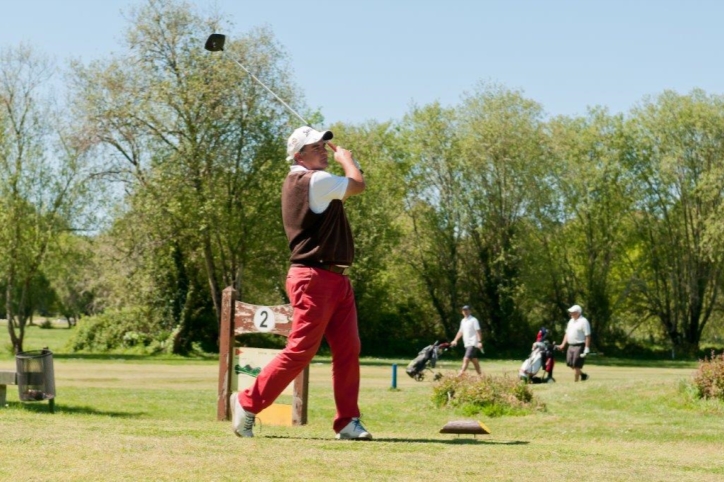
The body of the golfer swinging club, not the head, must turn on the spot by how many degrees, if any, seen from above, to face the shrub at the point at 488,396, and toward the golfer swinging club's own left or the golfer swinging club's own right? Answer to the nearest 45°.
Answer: approximately 90° to the golfer swinging club's own left

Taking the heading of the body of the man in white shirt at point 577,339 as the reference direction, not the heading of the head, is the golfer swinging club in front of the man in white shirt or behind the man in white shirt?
in front

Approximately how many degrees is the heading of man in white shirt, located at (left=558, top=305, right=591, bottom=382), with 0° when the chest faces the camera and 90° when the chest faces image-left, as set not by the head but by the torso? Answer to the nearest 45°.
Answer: approximately 45°

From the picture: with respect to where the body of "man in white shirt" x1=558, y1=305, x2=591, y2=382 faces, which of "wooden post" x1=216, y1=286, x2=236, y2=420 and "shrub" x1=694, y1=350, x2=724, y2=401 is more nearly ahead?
the wooden post

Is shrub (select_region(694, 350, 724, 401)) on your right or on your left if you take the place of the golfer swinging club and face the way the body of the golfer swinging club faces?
on your left

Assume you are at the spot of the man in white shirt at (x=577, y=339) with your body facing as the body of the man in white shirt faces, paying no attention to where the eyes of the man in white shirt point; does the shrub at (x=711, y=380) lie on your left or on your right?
on your left

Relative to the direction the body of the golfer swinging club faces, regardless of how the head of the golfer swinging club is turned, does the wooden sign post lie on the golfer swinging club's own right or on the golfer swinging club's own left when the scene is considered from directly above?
on the golfer swinging club's own left

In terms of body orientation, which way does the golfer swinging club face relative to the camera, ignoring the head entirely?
to the viewer's right

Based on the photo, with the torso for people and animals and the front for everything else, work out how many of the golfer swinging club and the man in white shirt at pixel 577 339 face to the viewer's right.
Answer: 1

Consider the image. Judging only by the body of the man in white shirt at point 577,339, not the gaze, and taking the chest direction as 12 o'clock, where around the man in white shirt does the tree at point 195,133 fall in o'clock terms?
The tree is roughly at 3 o'clock from the man in white shirt.

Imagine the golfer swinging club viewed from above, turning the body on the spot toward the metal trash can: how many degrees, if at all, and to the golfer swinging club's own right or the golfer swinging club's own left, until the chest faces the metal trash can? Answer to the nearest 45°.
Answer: approximately 135° to the golfer swinging club's own left

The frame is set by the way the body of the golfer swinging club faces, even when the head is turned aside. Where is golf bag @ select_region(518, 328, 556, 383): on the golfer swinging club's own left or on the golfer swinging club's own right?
on the golfer swinging club's own left
